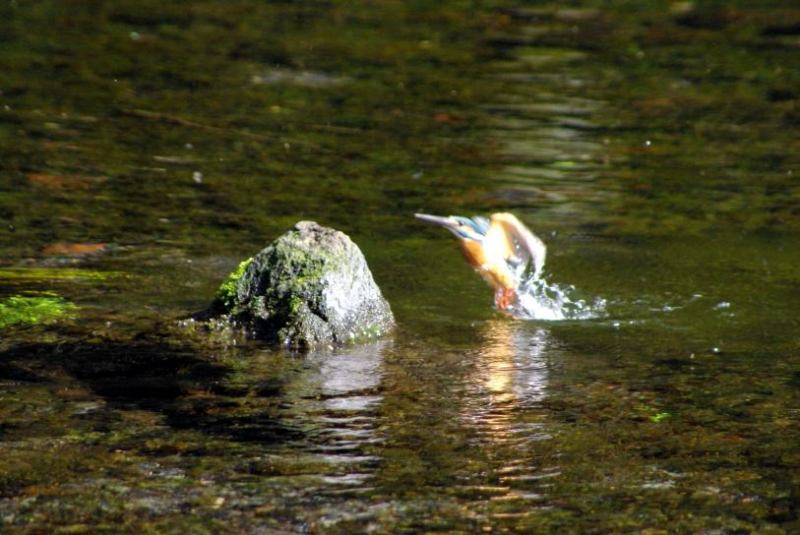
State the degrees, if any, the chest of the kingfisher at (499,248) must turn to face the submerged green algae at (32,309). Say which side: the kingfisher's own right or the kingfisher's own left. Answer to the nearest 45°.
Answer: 0° — it already faces it

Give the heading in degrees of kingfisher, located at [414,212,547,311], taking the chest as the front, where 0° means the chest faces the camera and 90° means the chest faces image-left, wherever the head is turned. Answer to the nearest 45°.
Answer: approximately 90°

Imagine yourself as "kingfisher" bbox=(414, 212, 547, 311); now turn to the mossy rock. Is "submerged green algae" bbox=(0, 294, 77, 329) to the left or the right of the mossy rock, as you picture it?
right

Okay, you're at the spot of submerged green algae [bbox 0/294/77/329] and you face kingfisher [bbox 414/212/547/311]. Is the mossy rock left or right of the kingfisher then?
right
